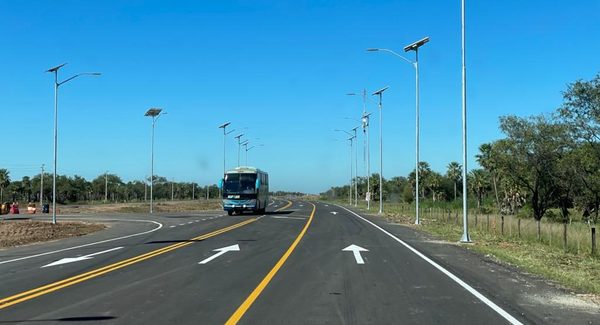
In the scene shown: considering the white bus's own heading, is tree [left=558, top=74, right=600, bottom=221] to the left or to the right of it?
on its left

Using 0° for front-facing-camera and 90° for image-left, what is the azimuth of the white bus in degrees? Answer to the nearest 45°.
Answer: approximately 0°
